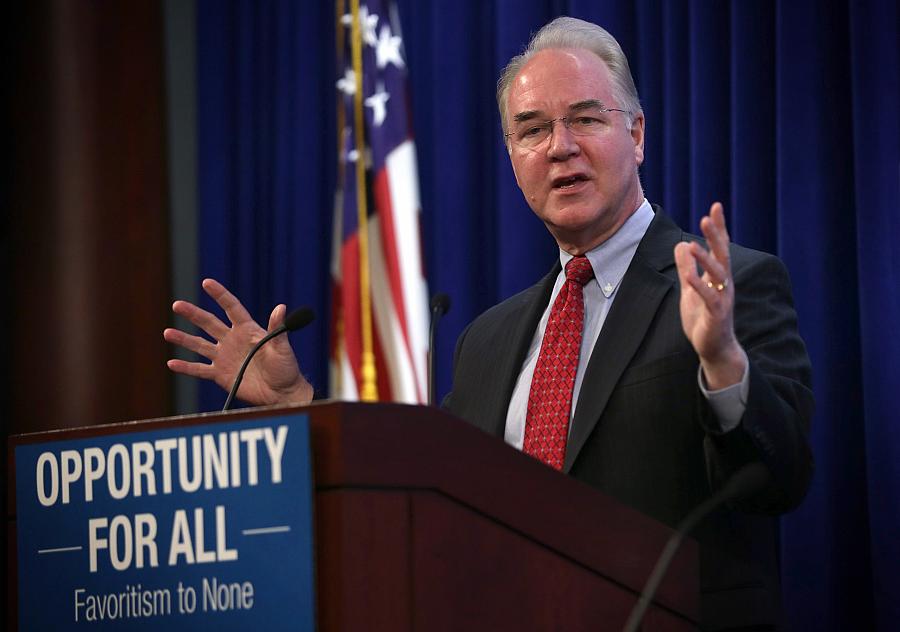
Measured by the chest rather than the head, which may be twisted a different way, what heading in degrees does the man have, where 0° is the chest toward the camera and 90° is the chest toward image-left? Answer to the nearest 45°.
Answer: approximately 45°

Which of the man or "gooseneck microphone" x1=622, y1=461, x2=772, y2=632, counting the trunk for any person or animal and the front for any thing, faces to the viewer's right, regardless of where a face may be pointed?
the gooseneck microphone

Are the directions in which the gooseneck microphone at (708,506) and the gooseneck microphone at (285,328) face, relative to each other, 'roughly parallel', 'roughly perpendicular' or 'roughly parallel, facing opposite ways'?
roughly parallel

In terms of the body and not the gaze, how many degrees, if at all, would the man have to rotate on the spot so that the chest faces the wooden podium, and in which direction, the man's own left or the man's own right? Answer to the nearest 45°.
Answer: approximately 45° to the man's own left

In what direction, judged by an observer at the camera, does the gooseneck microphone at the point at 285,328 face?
facing to the right of the viewer
